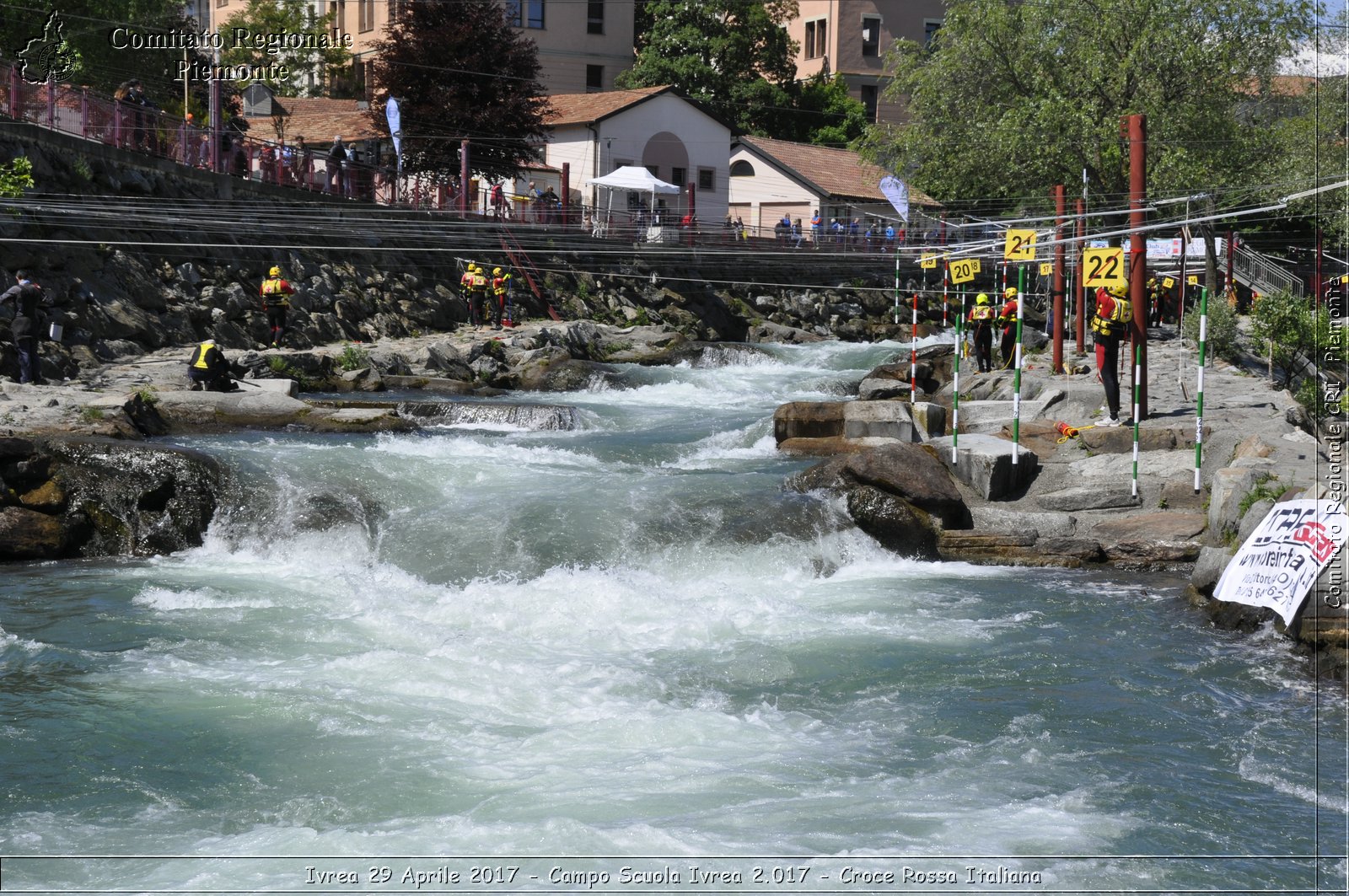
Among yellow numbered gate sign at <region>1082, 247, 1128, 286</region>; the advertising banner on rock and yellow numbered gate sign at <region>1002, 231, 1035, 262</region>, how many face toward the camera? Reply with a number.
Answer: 3

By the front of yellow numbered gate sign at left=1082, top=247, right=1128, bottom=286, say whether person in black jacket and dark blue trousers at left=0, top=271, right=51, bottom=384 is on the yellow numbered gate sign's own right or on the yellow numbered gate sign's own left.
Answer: on the yellow numbered gate sign's own right

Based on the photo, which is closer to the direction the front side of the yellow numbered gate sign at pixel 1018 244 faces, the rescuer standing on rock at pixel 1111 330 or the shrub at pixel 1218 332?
the rescuer standing on rock

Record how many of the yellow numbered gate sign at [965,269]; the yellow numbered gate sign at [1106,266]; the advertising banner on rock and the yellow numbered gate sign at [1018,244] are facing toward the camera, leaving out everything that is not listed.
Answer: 4

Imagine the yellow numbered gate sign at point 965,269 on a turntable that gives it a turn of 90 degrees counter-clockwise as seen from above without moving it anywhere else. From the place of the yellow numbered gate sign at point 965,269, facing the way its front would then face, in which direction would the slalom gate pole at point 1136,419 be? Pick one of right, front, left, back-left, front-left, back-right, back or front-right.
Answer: right

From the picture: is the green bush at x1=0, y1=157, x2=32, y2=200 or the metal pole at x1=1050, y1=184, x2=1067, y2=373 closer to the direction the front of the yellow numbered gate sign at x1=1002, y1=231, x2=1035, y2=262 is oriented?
the green bush

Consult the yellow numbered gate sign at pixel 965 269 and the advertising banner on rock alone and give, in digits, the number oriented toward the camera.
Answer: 2

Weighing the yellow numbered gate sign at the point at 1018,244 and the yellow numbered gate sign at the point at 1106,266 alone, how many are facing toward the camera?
2

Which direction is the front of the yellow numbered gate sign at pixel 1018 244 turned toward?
toward the camera

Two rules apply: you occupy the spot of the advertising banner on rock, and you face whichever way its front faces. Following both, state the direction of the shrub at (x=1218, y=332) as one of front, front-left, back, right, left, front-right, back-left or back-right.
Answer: back

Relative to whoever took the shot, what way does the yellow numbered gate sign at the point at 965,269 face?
facing the viewer

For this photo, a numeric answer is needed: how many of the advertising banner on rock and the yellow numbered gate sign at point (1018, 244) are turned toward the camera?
2
